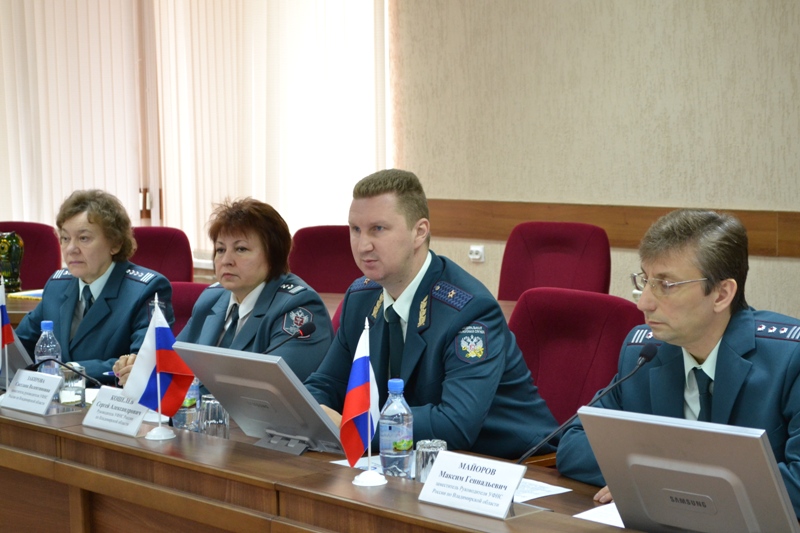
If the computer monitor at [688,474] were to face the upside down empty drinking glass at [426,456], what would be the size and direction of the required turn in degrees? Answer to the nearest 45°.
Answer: approximately 90° to its left

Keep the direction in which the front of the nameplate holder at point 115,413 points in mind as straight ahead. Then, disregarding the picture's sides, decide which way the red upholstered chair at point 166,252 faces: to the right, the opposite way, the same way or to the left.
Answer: the same way

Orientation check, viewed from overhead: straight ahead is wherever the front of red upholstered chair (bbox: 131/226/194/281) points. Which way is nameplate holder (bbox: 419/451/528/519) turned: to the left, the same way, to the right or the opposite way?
the same way

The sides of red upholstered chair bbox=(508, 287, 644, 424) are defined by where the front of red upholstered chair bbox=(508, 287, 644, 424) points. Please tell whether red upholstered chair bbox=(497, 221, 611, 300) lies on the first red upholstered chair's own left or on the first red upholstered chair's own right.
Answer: on the first red upholstered chair's own right

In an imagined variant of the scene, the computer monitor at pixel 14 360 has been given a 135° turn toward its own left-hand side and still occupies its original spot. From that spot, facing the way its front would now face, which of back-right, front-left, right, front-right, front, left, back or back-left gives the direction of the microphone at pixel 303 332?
back-left

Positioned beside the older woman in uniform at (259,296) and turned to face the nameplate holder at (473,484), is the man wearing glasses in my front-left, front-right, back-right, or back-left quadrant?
front-left

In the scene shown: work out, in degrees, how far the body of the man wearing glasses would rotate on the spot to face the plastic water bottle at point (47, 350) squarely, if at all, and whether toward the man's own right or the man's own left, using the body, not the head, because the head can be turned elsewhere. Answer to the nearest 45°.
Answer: approximately 45° to the man's own right

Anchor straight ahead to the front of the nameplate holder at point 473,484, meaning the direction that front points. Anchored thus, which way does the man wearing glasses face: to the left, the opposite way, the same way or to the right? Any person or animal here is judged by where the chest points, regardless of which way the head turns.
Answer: the same way

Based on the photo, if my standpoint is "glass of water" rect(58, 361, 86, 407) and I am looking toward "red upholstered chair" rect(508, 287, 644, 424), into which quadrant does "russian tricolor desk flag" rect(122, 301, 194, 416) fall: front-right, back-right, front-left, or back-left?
front-right

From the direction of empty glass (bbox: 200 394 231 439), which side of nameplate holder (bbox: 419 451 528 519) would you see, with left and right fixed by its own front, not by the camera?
right

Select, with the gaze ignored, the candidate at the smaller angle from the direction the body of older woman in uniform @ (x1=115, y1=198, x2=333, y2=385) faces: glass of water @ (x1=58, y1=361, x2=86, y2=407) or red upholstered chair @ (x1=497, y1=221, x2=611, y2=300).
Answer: the glass of water

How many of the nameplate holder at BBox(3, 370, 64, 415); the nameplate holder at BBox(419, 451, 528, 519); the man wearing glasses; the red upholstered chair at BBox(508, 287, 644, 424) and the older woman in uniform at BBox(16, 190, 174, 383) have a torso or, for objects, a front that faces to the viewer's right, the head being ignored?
0

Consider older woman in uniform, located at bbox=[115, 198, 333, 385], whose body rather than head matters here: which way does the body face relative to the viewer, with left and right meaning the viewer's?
facing the viewer and to the left of the viewer

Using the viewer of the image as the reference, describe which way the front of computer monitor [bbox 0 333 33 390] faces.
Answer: facing away from the viewer and to the right of the viewer

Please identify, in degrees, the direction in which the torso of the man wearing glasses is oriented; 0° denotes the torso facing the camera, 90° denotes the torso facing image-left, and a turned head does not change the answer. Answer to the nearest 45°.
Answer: approximately 45°

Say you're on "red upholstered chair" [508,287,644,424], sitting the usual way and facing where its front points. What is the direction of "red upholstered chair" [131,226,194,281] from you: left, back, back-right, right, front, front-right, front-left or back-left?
right
